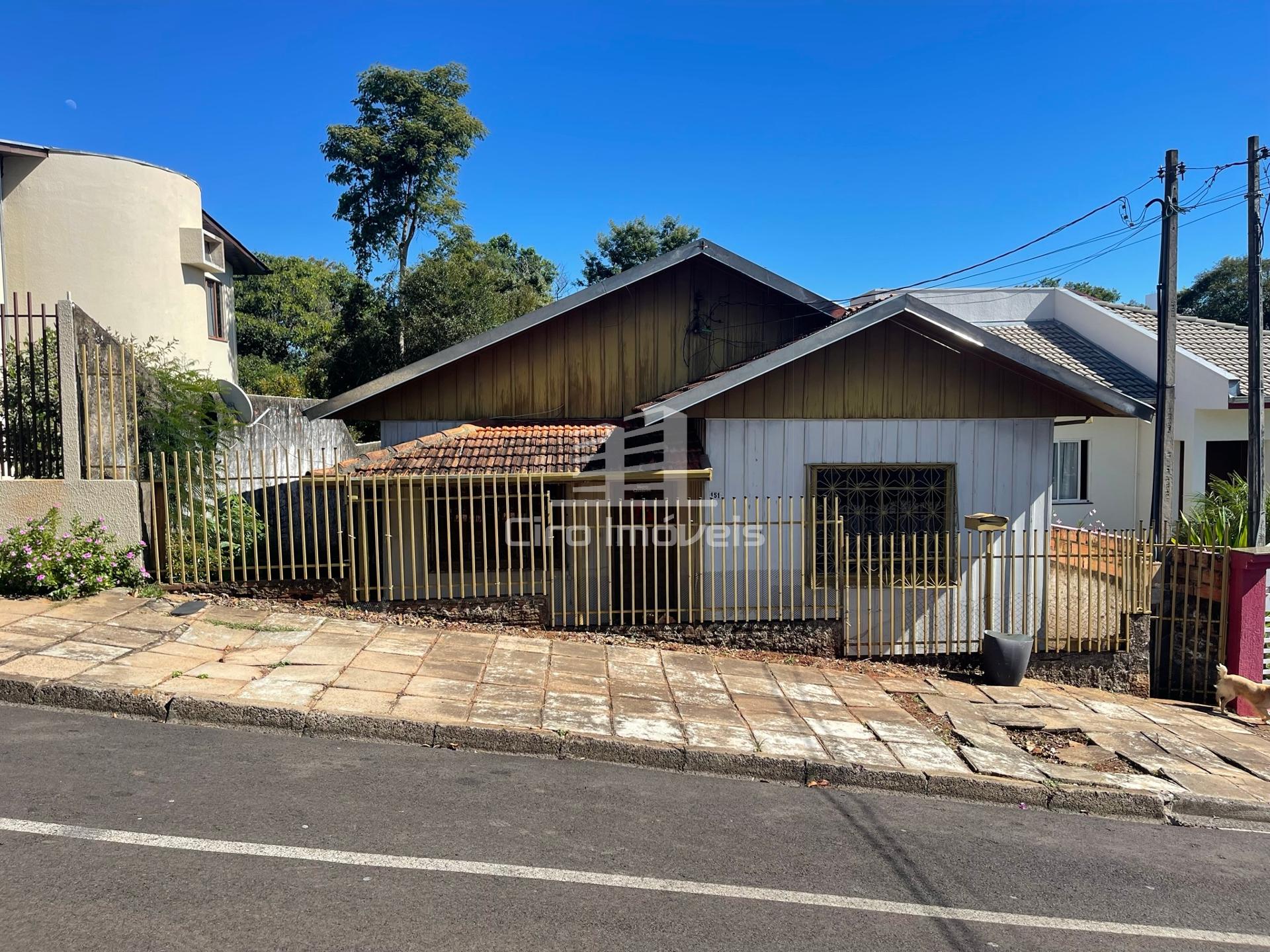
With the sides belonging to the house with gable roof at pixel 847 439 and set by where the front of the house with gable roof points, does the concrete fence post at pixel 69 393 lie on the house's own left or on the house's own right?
on the house's own right

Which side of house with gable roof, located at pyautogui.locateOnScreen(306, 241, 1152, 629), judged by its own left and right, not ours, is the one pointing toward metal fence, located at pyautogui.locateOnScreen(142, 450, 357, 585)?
right

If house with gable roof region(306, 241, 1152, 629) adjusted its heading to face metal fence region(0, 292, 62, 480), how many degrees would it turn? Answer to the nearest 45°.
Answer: approximately 90° to its right

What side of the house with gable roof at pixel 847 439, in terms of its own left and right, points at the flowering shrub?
right

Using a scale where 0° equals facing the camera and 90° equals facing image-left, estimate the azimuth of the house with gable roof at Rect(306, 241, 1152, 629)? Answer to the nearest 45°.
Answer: approximately 0°

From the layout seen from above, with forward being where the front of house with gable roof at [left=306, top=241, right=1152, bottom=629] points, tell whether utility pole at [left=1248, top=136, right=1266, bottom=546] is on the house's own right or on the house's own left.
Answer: on the house's own left

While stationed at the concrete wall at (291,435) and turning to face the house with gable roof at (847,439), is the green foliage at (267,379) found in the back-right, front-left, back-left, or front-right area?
back-left
